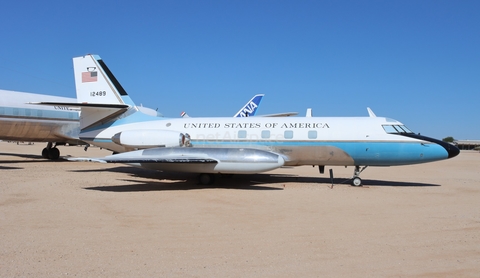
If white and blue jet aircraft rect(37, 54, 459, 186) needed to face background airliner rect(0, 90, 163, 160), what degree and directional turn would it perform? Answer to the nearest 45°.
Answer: approximately 135° to its left

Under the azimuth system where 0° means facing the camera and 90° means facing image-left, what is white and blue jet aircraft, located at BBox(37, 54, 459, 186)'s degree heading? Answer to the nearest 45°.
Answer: approximately 270°
